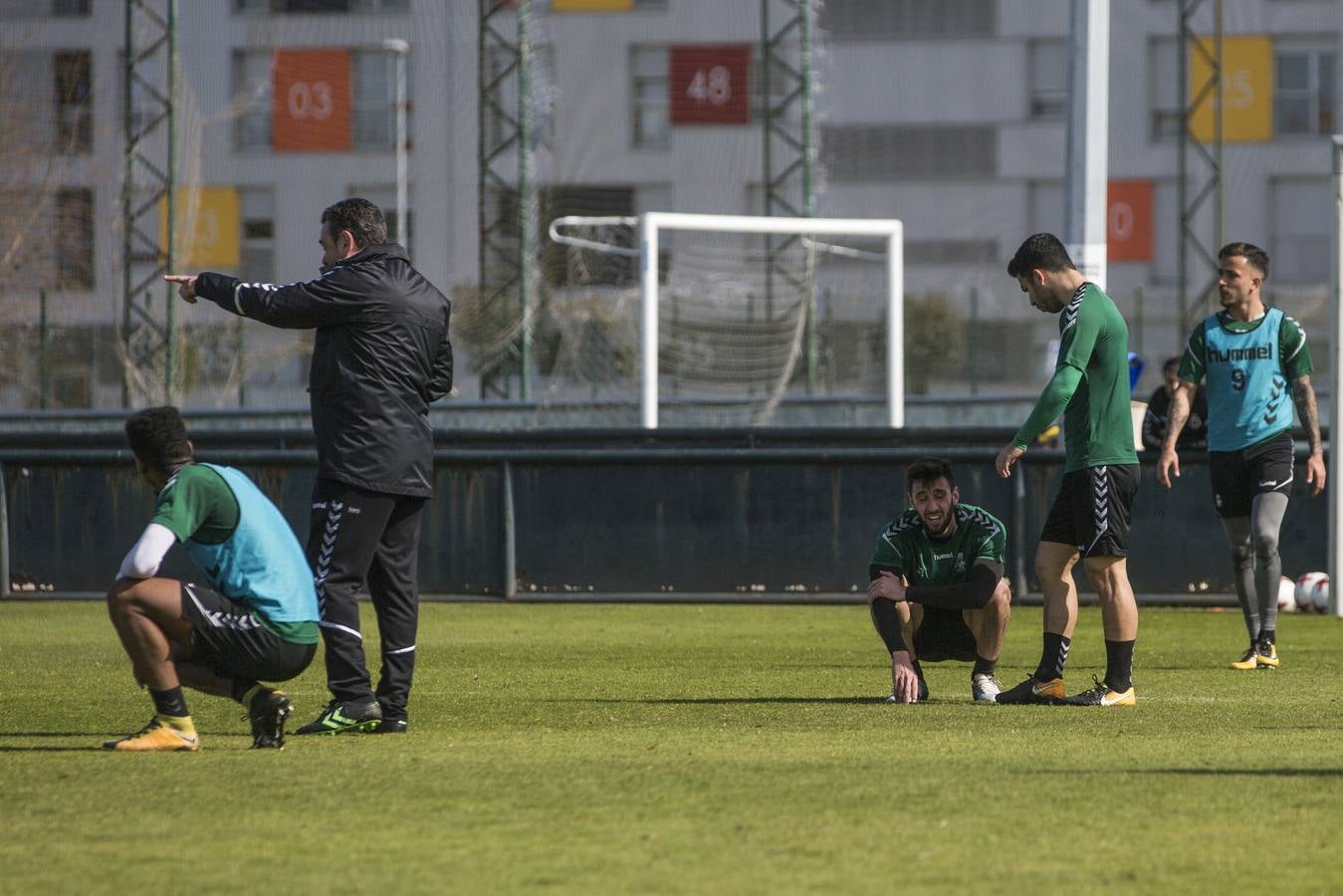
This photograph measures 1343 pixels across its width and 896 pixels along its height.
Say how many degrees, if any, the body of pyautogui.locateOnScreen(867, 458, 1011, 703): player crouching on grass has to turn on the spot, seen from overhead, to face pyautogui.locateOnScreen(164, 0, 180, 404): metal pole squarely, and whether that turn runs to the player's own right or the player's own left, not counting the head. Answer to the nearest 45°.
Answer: approximately 135° to the player's own right

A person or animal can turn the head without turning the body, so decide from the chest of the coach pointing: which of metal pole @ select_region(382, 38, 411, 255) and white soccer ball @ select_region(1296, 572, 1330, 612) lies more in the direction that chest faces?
the metal pole

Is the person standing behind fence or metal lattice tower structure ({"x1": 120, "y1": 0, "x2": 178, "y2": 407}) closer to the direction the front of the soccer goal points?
the person standing behind fence

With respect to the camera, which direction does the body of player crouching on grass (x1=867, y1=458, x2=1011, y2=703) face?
toward the camera

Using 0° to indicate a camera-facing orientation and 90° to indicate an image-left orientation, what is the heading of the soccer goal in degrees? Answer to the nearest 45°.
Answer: approximately 315°

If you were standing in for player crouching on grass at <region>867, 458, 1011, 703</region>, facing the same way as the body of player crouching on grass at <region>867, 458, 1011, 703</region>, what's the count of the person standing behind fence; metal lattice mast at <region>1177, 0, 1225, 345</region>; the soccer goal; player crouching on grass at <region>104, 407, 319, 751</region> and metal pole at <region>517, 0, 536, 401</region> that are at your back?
4

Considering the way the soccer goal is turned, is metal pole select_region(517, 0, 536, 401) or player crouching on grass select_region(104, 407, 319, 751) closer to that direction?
the player crouching on grass

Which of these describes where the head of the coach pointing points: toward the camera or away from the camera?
away from the camera

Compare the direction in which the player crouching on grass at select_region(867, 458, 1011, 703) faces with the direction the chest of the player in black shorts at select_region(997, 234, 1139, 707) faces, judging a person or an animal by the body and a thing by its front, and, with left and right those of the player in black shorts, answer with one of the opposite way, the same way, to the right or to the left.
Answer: to the left

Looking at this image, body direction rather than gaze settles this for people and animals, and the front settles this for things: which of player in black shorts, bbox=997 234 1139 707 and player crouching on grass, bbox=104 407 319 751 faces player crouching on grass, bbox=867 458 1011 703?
the player in black shorts

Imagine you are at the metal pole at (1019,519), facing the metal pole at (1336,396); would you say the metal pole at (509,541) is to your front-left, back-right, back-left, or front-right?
back-right

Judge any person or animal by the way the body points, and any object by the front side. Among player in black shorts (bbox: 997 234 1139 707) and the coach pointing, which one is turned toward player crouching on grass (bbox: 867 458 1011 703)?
the player in black shorts

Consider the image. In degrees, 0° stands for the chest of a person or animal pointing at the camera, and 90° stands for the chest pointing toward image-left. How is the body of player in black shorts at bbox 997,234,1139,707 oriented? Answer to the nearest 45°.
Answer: approximately 90°
